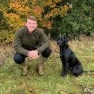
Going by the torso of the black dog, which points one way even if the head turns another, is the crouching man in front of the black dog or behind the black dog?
in front

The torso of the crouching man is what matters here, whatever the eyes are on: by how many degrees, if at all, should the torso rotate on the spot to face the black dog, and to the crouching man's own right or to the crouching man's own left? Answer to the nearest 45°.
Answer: approximately 90° to the crouching man's own left

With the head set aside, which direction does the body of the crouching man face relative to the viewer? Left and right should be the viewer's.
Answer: facing the viewer
